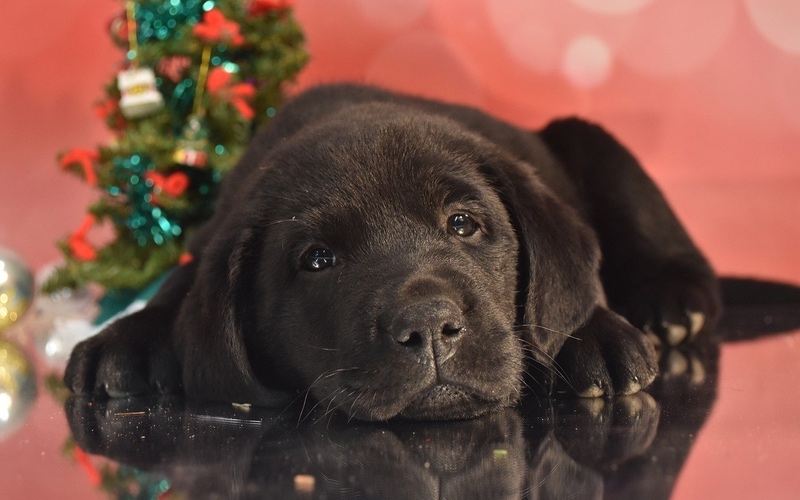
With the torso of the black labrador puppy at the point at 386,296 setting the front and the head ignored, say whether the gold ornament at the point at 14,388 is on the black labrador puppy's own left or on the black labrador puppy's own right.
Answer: on the black labrador puppy's own right

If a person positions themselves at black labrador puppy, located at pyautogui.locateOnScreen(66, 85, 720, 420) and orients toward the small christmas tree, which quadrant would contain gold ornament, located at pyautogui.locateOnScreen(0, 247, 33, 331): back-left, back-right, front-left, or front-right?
front-left

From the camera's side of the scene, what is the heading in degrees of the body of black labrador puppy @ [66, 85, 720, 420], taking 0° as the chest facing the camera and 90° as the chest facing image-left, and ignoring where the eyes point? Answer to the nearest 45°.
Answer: approximately 0°

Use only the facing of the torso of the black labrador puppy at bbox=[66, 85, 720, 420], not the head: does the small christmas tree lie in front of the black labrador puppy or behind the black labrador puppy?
behind
